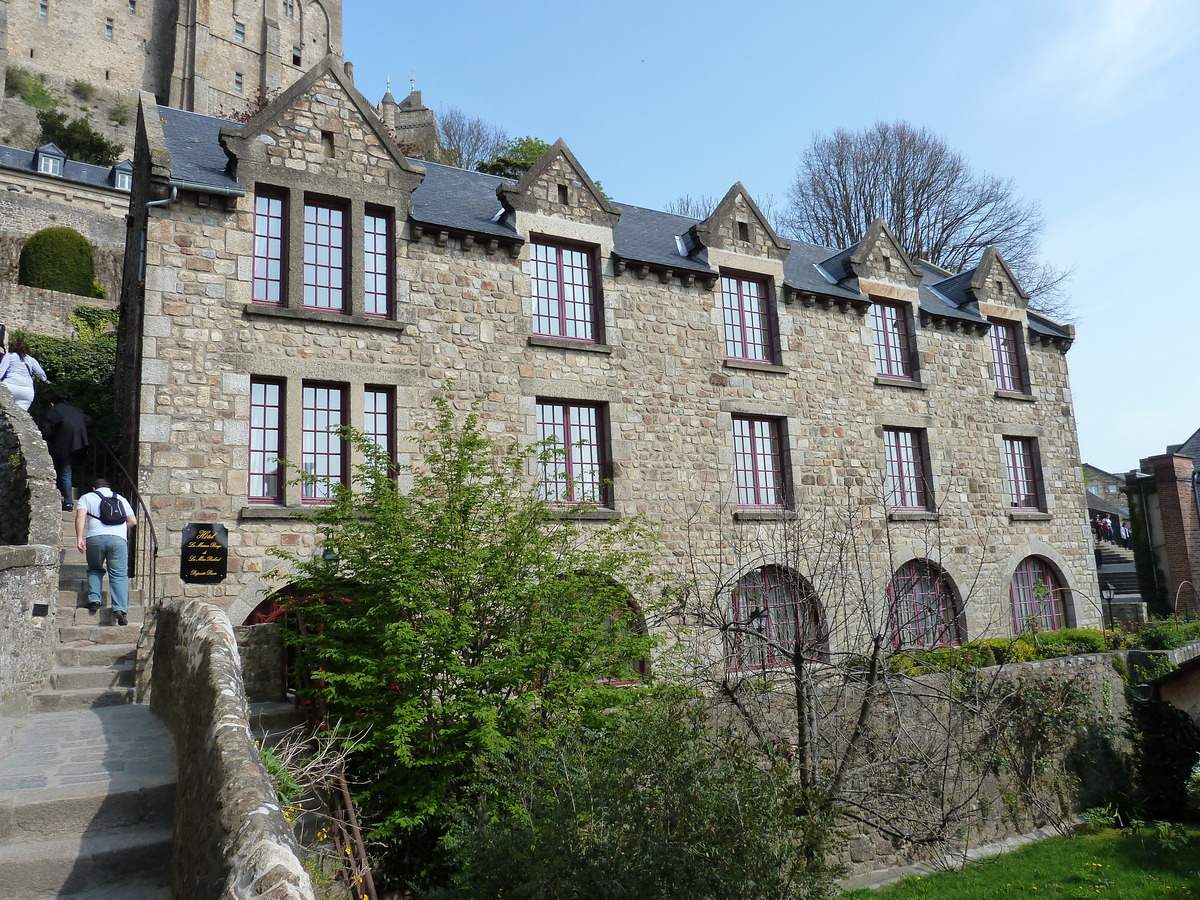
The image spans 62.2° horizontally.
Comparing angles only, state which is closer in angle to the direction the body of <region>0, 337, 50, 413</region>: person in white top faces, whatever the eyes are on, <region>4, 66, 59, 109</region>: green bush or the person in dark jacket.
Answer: the green bush

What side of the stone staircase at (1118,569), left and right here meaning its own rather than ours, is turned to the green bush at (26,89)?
right

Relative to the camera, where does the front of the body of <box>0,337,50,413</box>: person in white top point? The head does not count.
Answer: away from the camera

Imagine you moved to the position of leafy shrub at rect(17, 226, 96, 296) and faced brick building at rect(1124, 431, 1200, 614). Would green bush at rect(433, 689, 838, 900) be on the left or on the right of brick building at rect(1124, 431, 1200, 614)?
right

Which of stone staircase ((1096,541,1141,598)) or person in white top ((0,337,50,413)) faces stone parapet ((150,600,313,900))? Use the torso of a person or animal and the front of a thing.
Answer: the stone staircase

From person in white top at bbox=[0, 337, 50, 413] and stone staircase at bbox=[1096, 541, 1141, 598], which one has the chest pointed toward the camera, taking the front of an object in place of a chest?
the stone staircase

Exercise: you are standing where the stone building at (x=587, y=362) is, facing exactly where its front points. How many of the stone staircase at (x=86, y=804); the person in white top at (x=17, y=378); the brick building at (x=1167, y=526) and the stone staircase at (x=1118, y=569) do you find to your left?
2

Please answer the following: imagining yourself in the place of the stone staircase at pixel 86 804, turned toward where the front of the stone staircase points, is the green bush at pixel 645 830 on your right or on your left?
on your left

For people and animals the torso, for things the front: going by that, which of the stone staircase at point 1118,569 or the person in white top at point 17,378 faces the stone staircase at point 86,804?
the stone staircase at point 1118,569

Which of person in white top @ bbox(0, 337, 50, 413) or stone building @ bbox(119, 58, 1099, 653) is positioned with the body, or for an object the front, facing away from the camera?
the person in white top

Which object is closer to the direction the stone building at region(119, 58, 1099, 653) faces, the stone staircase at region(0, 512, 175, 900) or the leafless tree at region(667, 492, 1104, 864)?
the leafless tree

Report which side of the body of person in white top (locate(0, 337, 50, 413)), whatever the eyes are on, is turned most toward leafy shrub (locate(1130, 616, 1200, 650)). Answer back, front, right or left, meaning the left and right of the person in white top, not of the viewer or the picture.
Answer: right

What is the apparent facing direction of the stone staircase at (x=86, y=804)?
toward the camera

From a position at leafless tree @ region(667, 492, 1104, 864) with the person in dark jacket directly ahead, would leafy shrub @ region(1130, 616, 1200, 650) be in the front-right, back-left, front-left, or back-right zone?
back-right

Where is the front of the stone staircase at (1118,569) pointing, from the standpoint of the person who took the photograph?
facing the viewer

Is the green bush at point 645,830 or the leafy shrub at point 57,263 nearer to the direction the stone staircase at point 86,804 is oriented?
the green bush

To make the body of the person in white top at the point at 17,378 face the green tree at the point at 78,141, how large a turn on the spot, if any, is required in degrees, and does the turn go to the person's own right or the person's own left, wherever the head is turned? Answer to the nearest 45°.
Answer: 0° — they already face it

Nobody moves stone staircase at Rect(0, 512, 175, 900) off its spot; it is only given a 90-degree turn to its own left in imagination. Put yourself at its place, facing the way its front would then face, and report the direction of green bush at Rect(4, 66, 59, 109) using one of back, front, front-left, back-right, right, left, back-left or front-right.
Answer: left

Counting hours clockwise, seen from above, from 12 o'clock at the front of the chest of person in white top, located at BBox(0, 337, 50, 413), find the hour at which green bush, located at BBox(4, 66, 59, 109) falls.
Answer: The green bush is roughly at 12 o'clock from the person in white top.
